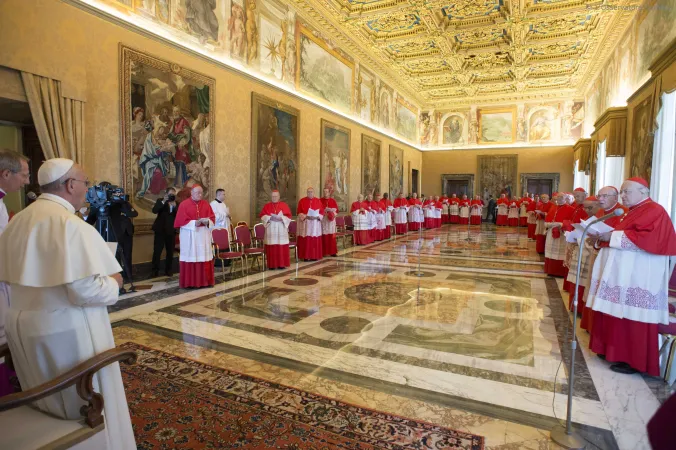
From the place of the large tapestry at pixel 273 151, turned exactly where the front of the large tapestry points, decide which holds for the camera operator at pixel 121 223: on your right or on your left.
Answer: on your right

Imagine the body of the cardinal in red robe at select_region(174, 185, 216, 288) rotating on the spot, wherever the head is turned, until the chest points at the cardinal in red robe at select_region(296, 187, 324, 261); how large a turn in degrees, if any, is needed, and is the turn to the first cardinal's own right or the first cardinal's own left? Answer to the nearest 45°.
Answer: approximately 90° to the first cardinal's own left

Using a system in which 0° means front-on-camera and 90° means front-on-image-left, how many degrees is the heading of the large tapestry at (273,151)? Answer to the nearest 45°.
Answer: approximately 315°

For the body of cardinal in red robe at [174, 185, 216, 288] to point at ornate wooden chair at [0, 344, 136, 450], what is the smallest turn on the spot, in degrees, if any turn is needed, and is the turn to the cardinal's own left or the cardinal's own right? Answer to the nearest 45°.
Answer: approximately 45° to the cardinal's own right

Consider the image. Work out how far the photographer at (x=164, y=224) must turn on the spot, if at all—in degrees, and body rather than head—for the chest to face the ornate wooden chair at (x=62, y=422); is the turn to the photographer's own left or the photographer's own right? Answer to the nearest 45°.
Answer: approximately 45° to the photographer's own right

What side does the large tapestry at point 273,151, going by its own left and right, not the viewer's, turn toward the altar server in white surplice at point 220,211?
right

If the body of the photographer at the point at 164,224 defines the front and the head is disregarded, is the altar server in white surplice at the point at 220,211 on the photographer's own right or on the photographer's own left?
on the photographer's own left

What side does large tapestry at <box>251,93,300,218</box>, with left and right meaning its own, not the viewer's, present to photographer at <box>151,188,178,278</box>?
right

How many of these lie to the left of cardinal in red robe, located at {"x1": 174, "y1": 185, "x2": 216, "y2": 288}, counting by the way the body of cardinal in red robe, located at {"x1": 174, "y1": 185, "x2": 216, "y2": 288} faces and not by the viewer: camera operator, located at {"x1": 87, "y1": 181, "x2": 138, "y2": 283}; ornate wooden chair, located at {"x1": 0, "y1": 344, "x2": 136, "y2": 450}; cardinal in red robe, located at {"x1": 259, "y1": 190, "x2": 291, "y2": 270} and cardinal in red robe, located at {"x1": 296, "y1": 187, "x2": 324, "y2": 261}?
2
